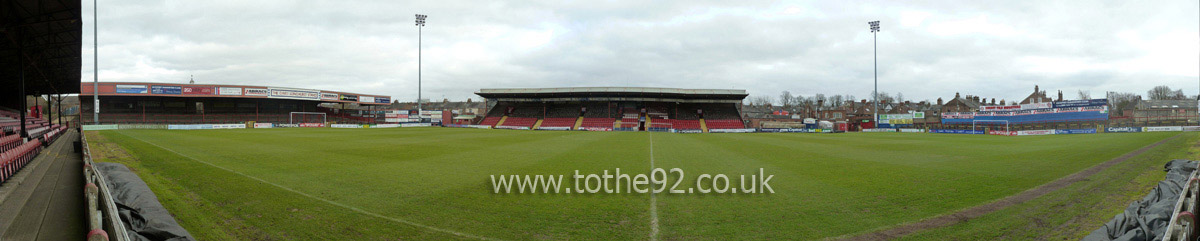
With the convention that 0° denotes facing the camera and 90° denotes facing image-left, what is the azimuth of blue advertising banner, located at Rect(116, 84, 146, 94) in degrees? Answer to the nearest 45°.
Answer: approximately 0°

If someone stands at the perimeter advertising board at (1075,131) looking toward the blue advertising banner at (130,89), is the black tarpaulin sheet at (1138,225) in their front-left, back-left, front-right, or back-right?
front-left

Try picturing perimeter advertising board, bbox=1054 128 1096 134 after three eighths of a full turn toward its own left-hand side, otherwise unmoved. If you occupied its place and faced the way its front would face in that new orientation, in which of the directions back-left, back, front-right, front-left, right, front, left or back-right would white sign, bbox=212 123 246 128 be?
back

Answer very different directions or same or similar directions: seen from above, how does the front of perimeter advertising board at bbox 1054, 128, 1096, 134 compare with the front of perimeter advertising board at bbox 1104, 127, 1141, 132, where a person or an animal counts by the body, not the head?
same or similar directions

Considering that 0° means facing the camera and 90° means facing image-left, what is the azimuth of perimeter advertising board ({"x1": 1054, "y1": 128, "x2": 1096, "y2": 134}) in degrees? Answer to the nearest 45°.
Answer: approximately 0°

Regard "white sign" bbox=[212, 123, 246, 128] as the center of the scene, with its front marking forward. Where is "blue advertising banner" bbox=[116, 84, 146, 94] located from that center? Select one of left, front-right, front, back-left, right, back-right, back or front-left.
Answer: back-right

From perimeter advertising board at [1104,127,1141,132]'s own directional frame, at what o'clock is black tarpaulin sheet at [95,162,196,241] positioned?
The black tarpaulin sheet is roughly at 12 o'clock from the perimeter advertising board.

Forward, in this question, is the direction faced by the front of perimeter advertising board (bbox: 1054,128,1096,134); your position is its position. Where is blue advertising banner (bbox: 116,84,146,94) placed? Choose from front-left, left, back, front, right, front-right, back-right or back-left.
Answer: front-right

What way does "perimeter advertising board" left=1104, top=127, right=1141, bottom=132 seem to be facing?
toward the camera

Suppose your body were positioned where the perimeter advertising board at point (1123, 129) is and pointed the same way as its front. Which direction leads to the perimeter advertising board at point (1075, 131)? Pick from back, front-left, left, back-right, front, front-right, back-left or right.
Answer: front-right

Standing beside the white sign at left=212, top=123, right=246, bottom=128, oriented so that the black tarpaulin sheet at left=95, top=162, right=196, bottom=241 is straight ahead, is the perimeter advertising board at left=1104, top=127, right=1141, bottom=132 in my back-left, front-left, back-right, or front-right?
front-left
